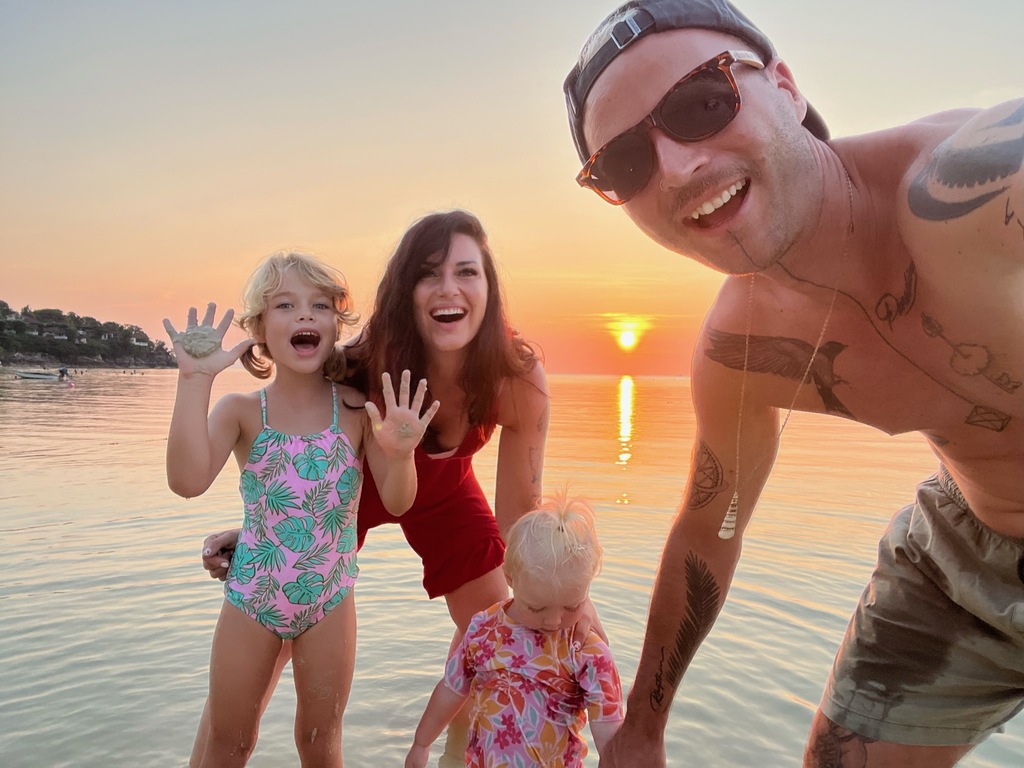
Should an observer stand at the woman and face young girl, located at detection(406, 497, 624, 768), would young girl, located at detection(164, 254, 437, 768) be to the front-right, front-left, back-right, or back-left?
front-right

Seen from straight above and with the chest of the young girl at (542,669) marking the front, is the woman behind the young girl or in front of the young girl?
behind

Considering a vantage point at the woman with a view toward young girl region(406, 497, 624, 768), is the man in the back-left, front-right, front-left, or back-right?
front-left

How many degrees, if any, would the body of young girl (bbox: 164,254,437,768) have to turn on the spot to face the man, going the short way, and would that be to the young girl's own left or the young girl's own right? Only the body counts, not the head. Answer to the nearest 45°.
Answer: approximately 45° to the young girl's own left

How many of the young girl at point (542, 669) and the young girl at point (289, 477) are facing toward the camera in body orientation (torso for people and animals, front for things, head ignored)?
2

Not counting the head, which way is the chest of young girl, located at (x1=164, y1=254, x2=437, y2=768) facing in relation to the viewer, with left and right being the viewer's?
facing the viewer

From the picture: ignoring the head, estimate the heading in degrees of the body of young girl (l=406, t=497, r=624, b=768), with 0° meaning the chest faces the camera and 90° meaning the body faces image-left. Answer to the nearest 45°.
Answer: approximately 0°
